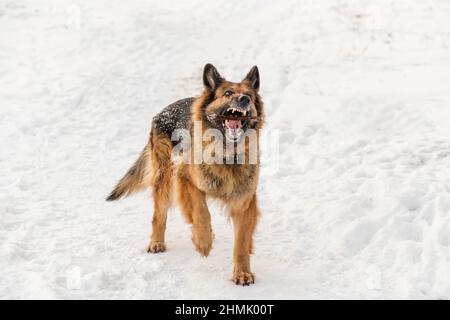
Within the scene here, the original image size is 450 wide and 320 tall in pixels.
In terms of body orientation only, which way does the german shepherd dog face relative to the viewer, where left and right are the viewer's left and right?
facing the viewer and to the right of the viewer
